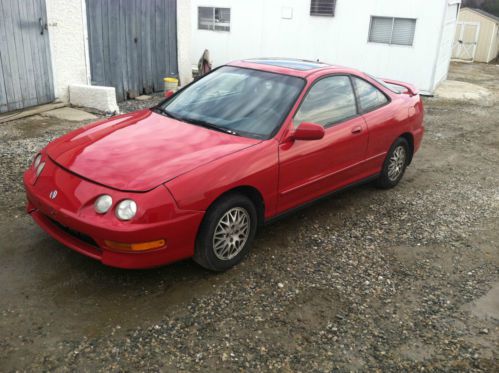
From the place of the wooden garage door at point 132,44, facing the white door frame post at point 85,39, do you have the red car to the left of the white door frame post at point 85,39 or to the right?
left

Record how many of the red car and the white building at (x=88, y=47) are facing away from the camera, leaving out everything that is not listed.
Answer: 0

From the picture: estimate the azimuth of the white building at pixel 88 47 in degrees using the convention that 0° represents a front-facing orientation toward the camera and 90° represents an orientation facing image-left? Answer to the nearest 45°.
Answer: approximately 0°

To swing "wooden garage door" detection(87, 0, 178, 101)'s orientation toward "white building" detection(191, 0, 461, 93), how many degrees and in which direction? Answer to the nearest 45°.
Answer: approximately 135° to its left

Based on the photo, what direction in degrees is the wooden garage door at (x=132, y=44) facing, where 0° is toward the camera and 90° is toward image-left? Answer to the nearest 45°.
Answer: approximately 0°

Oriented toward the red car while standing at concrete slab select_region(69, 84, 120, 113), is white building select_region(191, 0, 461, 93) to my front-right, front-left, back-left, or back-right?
back-left

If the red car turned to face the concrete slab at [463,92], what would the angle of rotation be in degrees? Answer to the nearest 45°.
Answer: approximately 180°

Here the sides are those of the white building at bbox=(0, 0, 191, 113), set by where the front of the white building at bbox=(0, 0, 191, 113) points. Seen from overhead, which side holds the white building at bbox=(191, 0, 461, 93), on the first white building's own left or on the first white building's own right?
on the first white building's own left

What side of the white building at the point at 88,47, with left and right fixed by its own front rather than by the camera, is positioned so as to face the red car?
front

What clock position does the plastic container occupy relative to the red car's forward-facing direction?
The plastic container is roughly at 4 o'clock from the red car.

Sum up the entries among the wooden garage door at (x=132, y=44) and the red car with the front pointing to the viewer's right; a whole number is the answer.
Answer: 0

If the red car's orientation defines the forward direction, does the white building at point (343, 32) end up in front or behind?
behind

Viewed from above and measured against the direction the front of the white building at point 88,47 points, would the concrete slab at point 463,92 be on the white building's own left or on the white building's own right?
on the white building's own left
